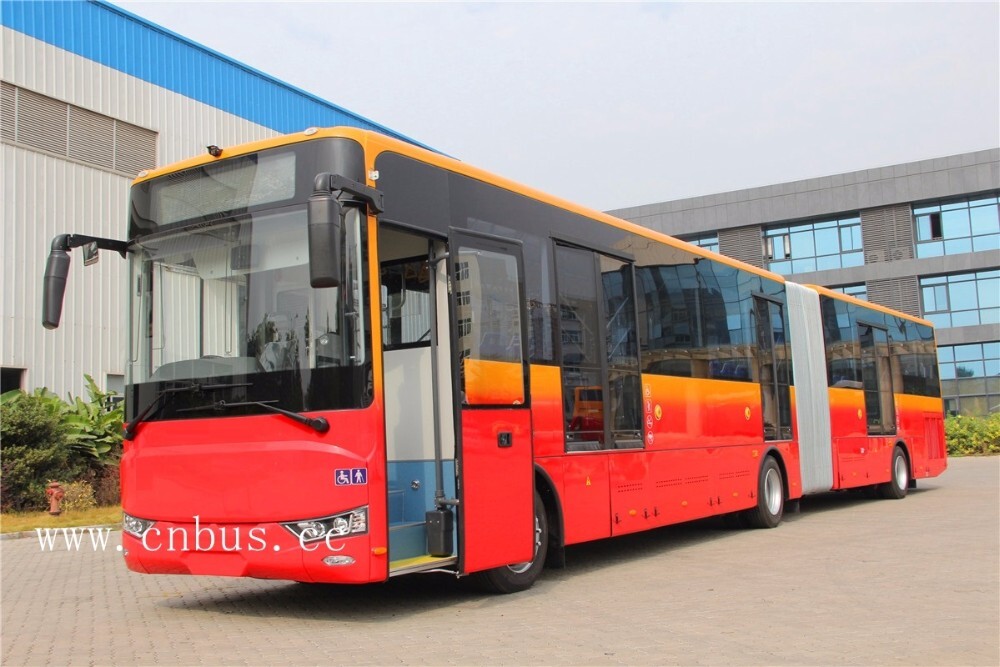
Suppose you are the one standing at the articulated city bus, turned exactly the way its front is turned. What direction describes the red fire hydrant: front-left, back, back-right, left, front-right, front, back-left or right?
right

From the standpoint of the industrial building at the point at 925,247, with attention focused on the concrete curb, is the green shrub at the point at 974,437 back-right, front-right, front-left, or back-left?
front-left

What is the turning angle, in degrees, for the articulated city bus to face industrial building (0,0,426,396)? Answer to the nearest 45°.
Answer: approximately 90° to its right

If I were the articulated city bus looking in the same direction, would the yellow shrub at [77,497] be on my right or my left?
on my right

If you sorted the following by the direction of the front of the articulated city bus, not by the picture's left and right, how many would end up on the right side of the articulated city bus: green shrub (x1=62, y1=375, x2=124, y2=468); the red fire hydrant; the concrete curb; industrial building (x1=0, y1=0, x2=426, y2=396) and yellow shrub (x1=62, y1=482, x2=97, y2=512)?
5

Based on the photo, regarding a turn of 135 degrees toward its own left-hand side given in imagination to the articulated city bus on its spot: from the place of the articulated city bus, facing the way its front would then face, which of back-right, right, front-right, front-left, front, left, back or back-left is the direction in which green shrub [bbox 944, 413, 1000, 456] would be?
front-left

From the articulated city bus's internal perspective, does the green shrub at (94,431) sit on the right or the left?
on its right

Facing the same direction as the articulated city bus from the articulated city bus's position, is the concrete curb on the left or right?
on its right

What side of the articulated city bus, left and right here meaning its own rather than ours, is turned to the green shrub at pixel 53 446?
right
